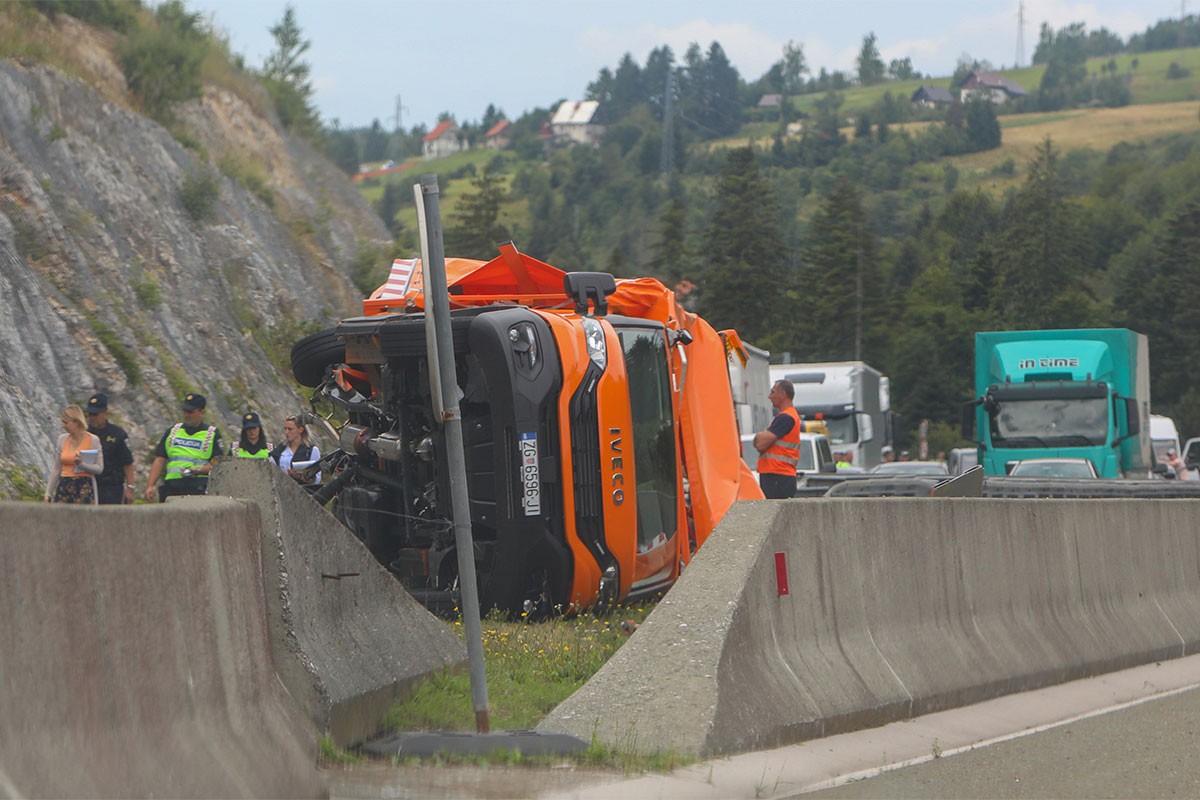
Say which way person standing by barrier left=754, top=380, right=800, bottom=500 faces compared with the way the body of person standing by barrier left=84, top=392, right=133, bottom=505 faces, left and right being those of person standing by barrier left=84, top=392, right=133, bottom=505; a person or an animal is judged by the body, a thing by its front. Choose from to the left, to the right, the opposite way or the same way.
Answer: to the right

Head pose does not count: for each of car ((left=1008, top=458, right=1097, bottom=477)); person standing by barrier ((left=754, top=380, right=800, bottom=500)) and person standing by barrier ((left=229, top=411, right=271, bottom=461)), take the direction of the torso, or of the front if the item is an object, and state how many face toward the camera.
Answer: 2

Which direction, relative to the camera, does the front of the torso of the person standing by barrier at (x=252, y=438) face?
toward the camera

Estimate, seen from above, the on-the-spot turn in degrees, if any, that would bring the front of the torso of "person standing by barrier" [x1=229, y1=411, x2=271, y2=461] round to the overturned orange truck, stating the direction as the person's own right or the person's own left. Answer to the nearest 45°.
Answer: approximately 45° to the person's own left

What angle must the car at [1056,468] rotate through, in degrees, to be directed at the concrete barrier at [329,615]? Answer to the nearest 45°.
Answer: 0° — it already faces it

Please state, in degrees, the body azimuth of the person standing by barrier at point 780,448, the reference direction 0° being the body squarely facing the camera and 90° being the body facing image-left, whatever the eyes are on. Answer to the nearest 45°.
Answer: approximately 90°

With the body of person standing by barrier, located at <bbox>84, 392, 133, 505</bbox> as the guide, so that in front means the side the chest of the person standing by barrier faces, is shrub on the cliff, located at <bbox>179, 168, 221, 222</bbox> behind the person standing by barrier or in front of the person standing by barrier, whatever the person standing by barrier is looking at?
behind

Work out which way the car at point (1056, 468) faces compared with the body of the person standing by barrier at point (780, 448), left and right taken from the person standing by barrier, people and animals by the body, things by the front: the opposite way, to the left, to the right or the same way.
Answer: to the left

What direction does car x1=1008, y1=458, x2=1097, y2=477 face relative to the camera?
toward the camera

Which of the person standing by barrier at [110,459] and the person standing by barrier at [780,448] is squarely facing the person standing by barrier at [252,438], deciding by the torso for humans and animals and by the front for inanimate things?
the person standing by barrier at [780,448]

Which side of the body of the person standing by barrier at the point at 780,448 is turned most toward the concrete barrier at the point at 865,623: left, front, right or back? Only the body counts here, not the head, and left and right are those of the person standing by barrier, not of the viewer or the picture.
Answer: left

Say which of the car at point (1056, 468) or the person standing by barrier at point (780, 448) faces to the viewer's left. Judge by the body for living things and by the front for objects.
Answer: the person standing by barrier

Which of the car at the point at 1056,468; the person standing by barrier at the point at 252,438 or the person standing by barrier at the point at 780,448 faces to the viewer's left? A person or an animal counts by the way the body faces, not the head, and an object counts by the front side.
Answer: the person standing by barrier at the point at 780,448

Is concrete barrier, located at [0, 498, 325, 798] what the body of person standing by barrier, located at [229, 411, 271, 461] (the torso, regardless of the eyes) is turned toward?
yes

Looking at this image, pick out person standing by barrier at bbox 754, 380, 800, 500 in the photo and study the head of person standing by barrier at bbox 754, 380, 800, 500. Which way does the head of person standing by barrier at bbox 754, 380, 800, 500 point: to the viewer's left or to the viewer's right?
to the viewer's left
